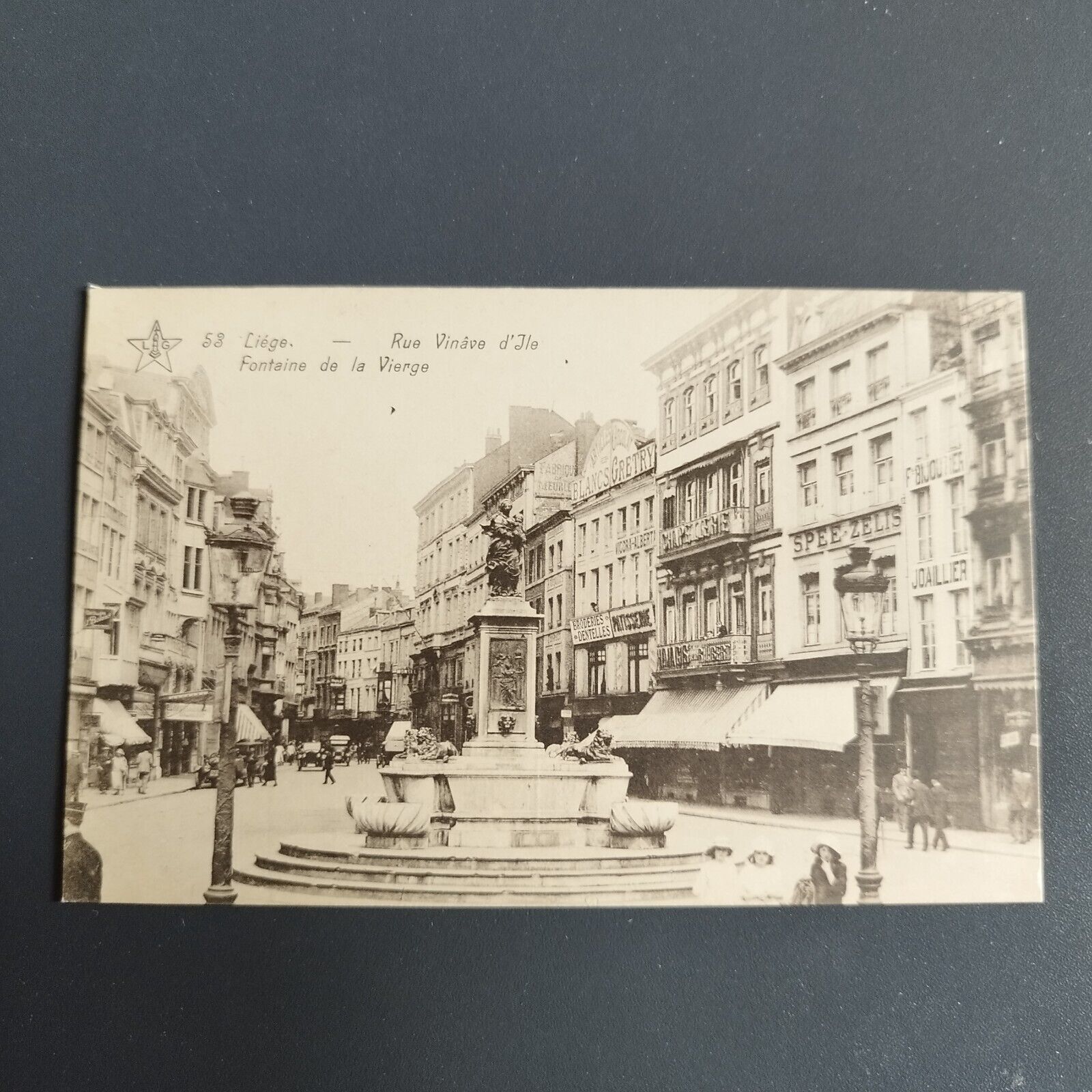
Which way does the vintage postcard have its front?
toward the camera
